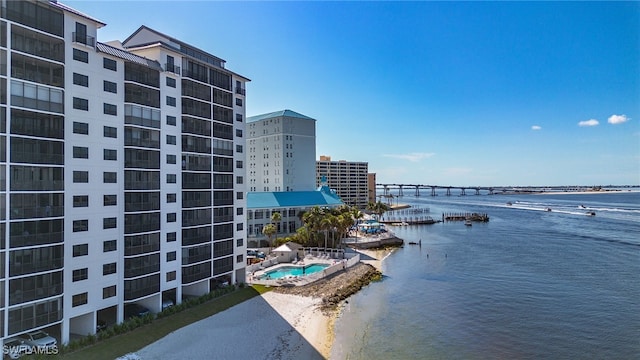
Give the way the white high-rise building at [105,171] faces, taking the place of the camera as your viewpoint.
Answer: facing the viewer and to the right of the viewer
